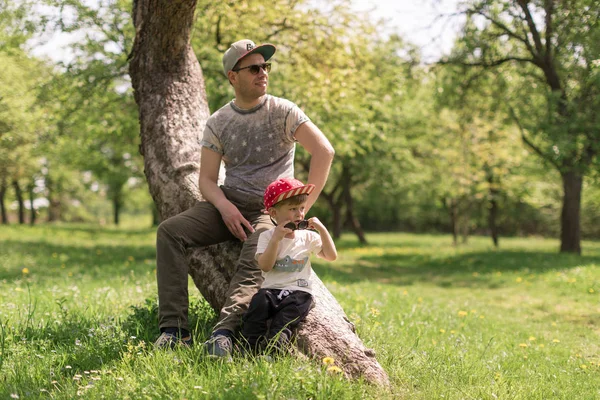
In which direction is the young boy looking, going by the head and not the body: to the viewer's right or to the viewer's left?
to the viewer's right

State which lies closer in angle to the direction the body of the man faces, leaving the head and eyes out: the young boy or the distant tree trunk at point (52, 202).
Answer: the young boy

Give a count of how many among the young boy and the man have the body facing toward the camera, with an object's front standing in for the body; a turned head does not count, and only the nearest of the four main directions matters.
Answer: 2

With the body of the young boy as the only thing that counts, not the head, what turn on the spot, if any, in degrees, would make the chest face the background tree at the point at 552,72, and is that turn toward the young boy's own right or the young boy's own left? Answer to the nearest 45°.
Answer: approximately 135° to the young boy's own left

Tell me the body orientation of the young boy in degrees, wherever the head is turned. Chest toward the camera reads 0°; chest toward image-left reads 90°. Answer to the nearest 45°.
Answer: approximately 0°

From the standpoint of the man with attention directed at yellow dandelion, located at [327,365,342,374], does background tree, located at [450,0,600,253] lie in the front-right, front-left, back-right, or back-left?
back-left

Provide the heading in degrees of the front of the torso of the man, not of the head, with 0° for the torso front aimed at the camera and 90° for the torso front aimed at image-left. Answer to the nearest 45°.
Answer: approximately 0°

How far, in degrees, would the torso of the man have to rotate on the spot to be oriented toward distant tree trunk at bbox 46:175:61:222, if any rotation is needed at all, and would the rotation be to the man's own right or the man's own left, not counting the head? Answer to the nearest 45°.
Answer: approximately 180°

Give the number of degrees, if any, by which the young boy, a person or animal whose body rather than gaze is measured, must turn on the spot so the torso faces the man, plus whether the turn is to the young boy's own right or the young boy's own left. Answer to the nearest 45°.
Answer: approximately 135° to the young boy's own right
